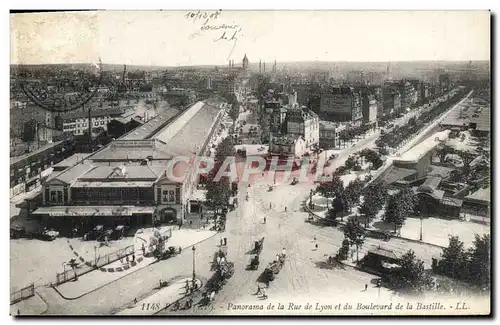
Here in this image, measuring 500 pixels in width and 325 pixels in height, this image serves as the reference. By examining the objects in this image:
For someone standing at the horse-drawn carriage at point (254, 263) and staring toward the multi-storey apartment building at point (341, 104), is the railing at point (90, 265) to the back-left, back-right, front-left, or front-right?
back-left

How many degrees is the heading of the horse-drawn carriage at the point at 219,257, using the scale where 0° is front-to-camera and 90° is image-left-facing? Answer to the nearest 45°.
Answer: approximately 45°
